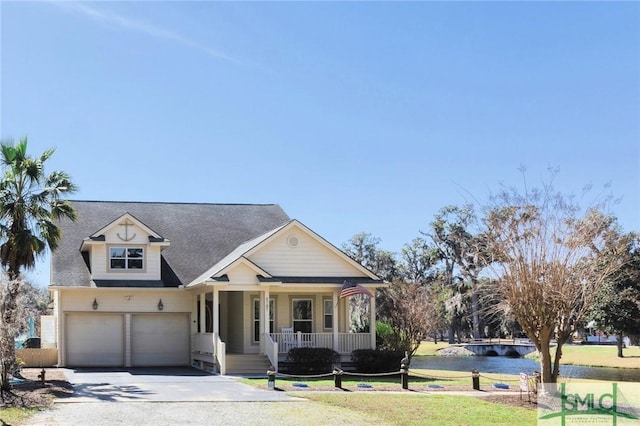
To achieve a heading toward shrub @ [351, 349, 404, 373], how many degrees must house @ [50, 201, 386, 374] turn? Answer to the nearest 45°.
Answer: approximately 45° to its left

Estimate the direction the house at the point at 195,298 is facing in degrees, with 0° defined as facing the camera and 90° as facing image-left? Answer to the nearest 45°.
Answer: approximately 0°

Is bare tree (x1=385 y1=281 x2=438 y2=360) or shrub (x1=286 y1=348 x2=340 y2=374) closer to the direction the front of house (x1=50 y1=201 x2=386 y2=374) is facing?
the shrub

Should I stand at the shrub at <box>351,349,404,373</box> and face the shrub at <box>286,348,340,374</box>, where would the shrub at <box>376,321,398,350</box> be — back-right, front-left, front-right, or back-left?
back-right

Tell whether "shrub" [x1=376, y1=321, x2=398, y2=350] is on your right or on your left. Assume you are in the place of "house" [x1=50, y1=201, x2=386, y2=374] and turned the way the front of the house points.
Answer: on your left

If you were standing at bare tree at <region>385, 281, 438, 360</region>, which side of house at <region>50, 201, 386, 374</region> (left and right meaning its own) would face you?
left

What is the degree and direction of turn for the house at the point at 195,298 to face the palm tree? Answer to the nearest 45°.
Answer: approximately 45° to its right
